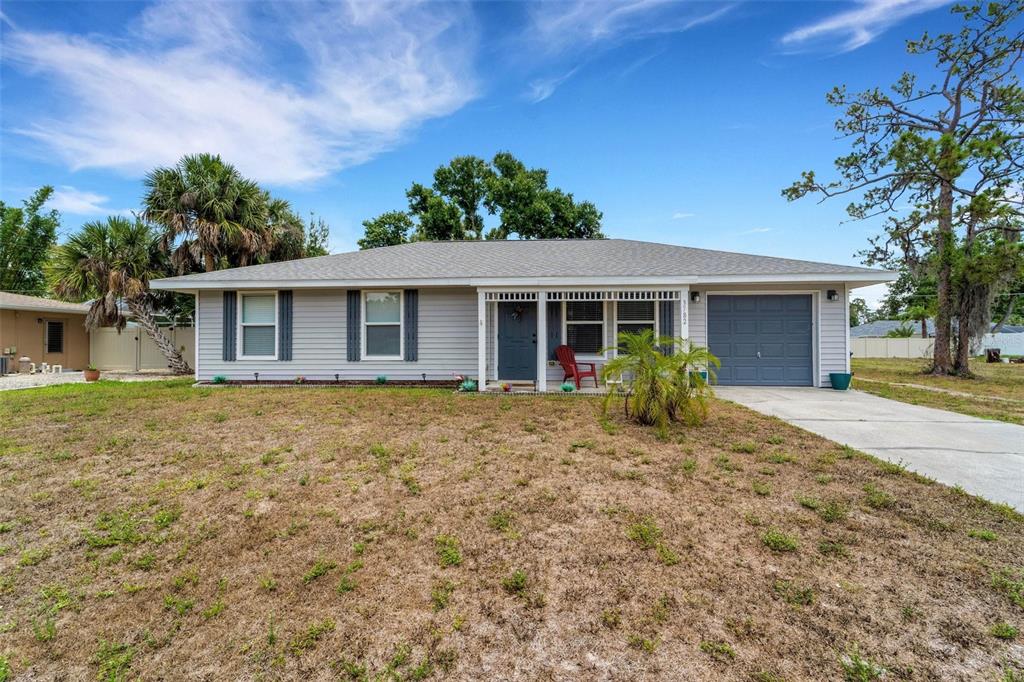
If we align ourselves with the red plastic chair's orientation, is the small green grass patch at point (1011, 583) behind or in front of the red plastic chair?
in front

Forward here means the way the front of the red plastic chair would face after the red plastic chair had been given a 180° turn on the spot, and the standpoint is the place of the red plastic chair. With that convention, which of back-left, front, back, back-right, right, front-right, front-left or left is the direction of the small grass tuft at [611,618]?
back-left

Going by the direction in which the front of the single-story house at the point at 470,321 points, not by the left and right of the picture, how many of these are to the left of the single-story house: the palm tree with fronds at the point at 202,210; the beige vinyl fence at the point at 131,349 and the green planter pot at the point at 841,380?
1

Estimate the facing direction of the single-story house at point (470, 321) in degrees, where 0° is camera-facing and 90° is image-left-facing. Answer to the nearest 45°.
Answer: approximately 0°

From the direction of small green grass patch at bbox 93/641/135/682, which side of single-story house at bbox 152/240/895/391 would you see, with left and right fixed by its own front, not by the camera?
front

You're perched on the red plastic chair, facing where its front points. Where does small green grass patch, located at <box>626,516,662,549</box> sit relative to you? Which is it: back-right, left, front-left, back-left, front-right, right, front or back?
front-right

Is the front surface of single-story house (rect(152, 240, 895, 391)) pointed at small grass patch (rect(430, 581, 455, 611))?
yes

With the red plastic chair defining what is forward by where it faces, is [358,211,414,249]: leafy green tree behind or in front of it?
behind

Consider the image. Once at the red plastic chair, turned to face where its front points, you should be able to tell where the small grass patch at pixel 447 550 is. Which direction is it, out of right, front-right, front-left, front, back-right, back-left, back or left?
front-right

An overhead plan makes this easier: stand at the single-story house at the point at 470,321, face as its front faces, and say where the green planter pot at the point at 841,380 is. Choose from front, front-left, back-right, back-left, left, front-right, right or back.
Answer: left

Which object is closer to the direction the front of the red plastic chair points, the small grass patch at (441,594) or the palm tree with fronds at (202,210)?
the small grass patch

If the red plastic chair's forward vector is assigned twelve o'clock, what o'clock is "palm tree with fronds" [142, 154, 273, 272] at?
The palm tree with fronds is roughly at 5 o'clock from the red plastic chair.

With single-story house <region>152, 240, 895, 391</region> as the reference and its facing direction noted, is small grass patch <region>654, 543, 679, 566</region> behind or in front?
in front
